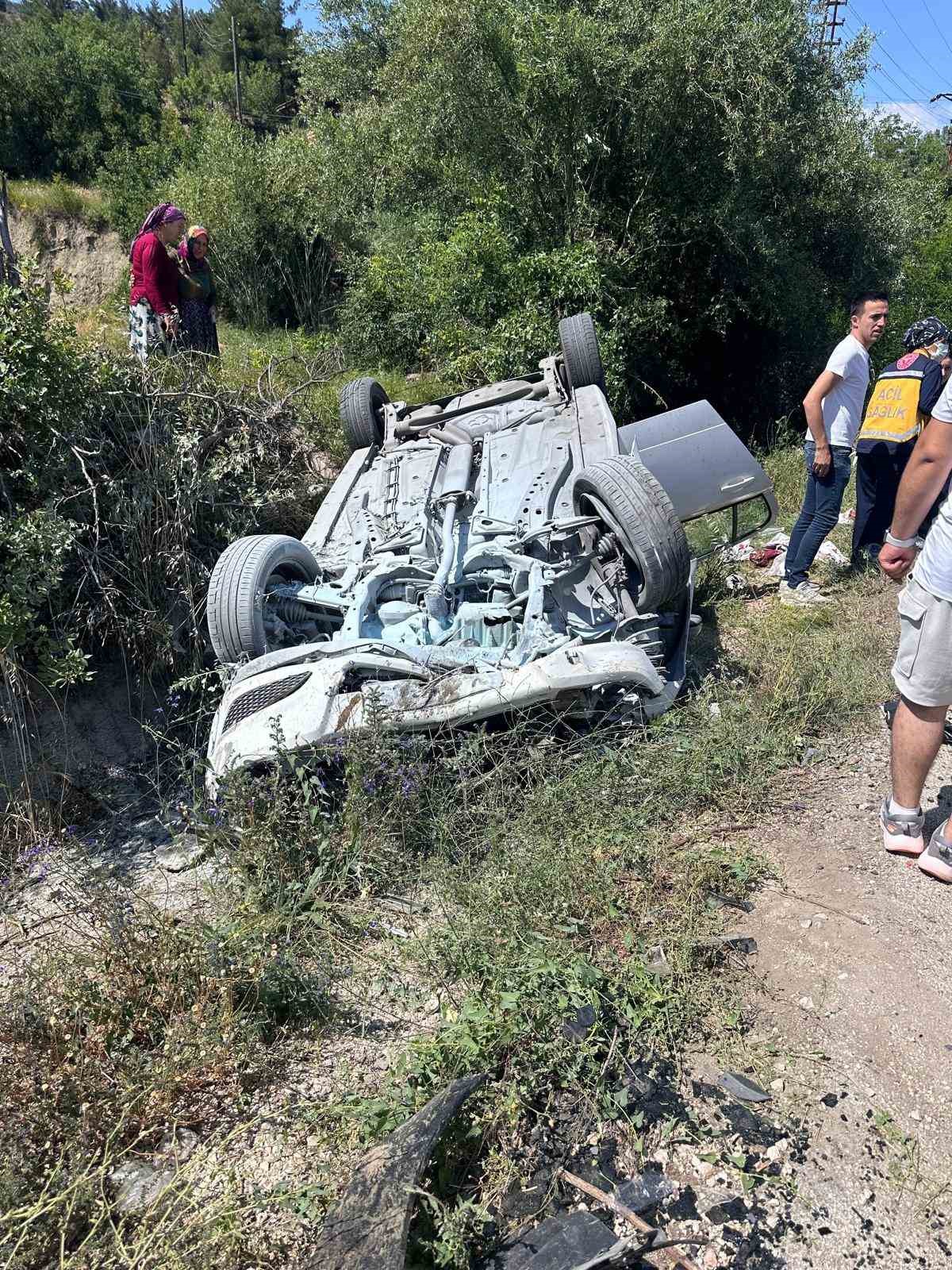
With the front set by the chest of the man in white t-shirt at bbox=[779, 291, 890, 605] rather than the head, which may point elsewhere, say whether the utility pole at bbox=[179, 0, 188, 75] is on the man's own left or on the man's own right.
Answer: on the man's own left

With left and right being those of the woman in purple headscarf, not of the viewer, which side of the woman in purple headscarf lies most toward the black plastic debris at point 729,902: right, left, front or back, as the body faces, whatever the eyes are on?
right

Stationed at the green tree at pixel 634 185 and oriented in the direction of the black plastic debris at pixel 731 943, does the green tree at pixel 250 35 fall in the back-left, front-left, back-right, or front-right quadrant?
back-right

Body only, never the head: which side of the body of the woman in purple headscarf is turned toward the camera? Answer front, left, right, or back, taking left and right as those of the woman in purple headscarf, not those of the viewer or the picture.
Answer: right

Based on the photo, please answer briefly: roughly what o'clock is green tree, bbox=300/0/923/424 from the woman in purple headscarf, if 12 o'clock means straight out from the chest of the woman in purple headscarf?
The green tree is roughly at 11 o'clock from the woman in purple headscarf.

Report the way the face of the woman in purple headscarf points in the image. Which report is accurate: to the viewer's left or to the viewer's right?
to the viewer's right
